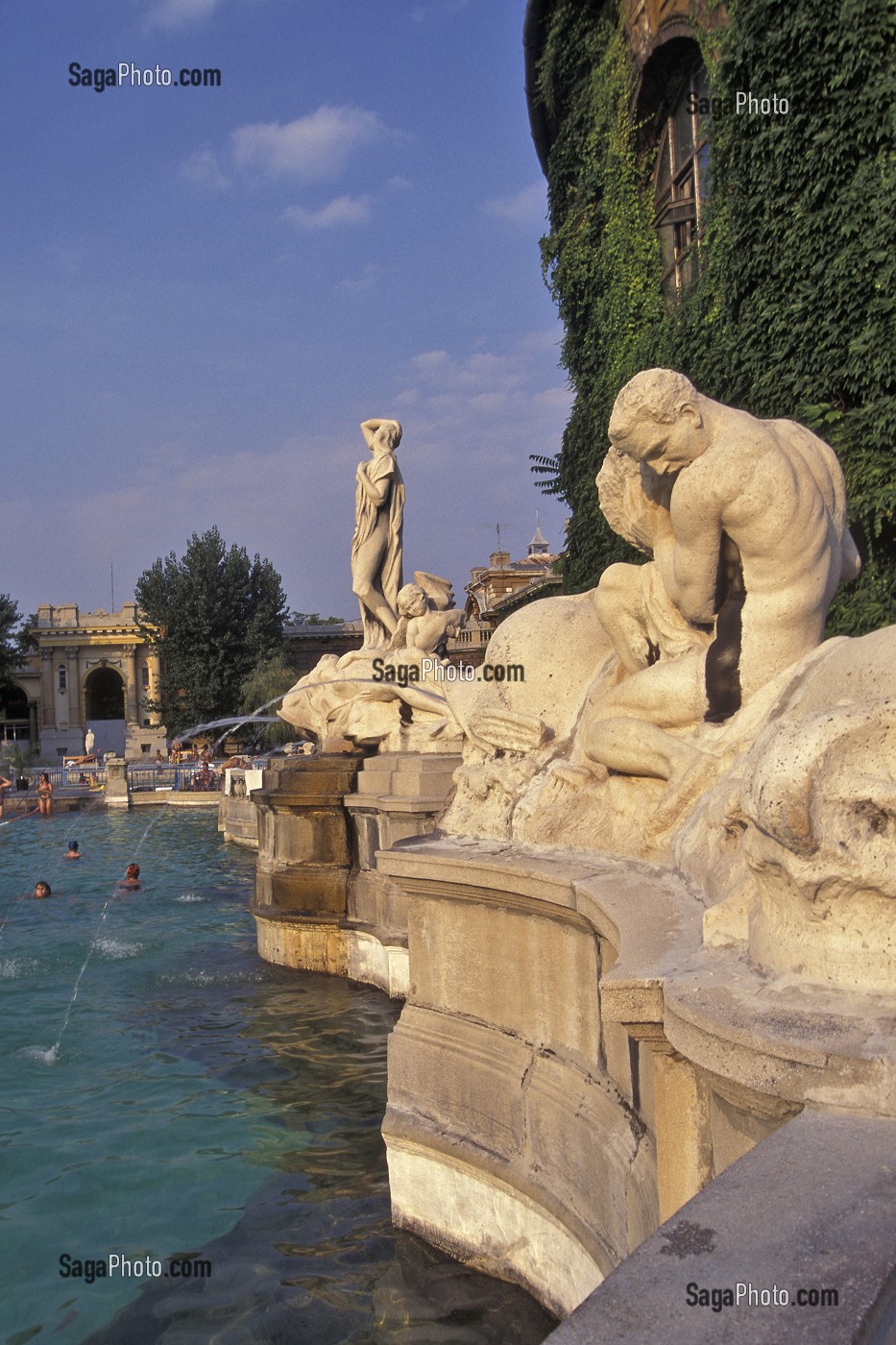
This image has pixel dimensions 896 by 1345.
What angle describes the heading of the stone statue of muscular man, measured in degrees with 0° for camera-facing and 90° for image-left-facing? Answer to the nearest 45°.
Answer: approximately 90°

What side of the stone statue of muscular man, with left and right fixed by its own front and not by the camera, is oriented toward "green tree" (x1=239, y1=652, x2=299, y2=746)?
right

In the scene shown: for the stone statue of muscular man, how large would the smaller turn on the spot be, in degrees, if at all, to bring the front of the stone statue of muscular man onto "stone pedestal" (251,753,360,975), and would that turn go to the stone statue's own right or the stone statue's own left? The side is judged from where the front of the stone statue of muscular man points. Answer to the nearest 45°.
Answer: approximately 45° to the stone statue's own right

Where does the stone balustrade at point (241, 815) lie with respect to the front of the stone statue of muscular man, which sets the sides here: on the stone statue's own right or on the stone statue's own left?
on the stone statue's own right

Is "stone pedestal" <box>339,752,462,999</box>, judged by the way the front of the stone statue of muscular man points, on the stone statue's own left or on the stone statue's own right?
on the stone statue's own right
